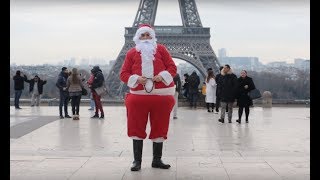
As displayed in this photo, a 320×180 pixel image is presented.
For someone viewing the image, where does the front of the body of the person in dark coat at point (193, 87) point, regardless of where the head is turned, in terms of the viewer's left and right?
facing away from the viewer

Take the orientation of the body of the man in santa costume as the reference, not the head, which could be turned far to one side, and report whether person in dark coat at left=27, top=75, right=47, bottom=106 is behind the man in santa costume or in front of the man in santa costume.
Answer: behind

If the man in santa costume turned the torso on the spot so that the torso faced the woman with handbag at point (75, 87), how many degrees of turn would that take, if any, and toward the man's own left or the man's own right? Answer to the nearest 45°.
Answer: approximately 180°

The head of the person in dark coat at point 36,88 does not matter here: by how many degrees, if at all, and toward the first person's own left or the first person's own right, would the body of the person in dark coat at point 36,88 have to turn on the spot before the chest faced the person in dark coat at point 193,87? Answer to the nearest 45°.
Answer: approximately 45° to the first person's own left
